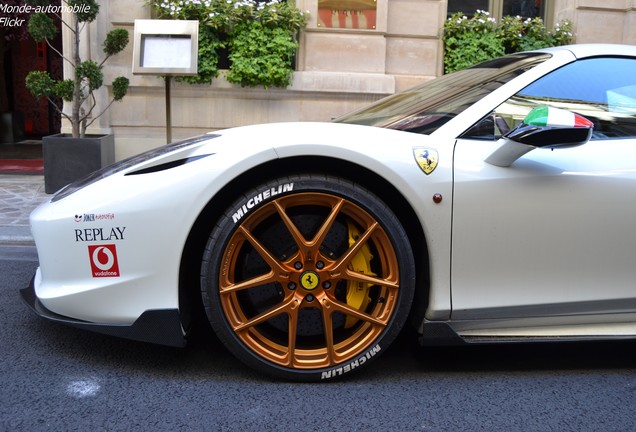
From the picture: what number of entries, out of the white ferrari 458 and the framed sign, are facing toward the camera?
1

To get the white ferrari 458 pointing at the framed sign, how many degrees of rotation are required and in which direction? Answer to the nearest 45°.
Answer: approximately 90° to its right

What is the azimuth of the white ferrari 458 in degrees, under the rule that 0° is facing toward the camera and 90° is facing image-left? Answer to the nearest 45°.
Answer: approximately 90°

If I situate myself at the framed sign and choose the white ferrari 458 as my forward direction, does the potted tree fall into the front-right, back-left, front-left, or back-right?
back-right

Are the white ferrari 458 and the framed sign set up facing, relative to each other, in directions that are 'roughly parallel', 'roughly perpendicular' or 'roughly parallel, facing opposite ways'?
roughly perpendicular

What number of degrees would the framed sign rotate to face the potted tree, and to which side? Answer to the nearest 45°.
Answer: approximately 135° to its right

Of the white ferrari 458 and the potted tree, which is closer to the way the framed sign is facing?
the white ferrari 458

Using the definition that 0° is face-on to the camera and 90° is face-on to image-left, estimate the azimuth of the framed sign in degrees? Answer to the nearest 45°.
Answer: approximately 0°

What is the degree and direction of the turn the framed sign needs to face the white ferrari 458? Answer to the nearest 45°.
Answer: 0° — it already faces it
